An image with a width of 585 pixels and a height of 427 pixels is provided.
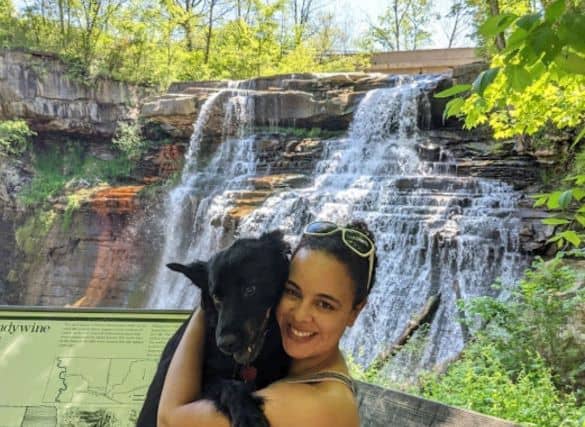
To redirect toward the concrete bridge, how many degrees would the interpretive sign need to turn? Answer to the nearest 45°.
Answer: approximately 135° to its left

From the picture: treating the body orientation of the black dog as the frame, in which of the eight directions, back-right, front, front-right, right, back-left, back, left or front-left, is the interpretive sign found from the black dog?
back-right

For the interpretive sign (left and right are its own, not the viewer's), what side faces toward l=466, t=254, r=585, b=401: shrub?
left

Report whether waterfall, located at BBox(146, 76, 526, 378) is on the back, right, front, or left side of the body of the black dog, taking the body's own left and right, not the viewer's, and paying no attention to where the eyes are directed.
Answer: back

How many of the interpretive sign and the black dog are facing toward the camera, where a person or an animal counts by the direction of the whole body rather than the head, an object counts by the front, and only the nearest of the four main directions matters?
2

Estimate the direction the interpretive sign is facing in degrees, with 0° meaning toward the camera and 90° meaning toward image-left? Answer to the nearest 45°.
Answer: approximately 0°

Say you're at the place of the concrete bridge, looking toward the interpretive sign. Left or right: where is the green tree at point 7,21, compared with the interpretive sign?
right

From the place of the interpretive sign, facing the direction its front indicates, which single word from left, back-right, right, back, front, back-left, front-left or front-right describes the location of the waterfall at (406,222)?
back-left

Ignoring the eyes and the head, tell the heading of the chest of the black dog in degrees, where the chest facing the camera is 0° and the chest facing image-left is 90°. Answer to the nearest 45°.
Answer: approximately 0°

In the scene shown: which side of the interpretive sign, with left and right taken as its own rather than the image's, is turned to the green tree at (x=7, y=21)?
back
